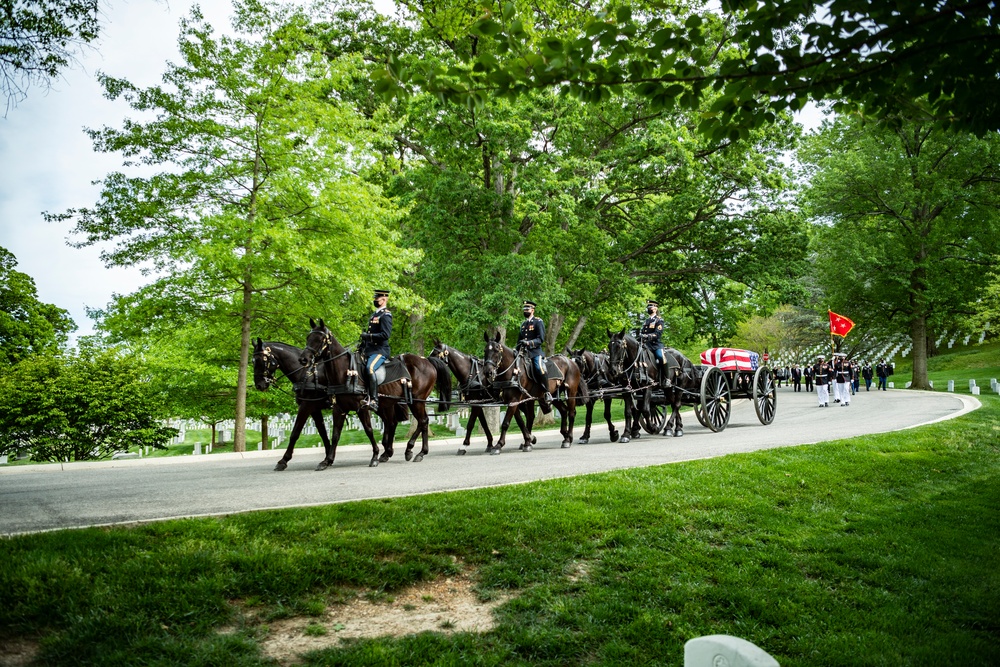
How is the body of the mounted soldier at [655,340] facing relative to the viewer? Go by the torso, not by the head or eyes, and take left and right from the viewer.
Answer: facing the viewer and to the left of the viewer

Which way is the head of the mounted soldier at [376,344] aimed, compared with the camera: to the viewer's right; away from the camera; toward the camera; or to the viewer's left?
to the viewer's left

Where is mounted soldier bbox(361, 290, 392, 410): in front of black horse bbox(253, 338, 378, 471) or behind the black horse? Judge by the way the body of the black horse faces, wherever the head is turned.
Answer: behind

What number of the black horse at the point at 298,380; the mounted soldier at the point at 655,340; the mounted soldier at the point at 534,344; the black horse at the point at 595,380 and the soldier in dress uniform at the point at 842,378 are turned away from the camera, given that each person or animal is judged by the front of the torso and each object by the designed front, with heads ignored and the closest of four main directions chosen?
0

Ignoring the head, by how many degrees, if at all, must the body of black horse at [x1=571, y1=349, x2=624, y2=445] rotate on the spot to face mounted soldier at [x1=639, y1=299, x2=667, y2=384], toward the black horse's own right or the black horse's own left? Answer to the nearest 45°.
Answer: approximately 135° to the black horse's own left

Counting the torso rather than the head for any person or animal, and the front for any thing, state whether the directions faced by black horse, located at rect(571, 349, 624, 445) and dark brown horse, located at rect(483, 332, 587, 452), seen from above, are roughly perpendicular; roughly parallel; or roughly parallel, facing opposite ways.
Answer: roughly parallel

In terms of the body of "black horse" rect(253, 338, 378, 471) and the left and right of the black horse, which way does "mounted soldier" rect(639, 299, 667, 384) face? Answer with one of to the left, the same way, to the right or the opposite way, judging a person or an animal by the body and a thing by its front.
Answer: the same way

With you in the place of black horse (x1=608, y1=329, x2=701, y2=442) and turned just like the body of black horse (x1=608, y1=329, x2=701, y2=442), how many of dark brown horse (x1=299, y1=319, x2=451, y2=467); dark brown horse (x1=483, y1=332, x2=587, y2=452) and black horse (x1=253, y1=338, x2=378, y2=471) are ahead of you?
3

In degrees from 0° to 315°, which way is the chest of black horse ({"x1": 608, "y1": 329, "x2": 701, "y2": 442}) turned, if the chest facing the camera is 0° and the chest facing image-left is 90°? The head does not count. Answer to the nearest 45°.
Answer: approximately 45°

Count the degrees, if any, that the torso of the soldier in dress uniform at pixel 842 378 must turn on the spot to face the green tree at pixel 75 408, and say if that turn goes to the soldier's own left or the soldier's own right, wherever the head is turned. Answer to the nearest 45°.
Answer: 0° — they already face it

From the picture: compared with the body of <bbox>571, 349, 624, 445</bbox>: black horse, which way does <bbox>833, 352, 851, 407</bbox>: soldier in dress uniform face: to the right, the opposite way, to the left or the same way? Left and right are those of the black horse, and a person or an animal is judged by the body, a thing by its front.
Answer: the same way

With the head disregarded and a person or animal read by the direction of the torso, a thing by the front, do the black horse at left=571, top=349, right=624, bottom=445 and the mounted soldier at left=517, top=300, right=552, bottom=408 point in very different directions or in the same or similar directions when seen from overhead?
same or similar directions

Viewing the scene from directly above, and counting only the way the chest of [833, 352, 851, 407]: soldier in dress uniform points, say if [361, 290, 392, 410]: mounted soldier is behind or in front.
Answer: in front

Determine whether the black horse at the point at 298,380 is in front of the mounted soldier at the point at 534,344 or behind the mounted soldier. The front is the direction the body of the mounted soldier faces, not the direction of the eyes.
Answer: in front

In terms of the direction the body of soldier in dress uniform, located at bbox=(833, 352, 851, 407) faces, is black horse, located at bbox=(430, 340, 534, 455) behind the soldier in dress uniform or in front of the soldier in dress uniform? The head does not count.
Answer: in front

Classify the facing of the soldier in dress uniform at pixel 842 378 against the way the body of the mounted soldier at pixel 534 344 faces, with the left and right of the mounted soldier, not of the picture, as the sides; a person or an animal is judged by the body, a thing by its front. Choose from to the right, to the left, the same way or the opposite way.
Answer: the same way

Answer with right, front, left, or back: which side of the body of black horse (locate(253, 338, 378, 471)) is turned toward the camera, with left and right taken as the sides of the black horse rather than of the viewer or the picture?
left

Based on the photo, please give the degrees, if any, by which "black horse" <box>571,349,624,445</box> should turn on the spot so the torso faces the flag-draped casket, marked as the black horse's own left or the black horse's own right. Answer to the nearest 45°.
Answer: approximately 180°

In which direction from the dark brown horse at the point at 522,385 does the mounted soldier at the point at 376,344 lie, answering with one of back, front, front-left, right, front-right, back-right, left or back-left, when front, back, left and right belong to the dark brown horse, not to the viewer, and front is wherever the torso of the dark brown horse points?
front

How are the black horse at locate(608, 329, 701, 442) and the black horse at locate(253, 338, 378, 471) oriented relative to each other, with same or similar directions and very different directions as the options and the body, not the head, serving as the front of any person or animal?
same or similar directions

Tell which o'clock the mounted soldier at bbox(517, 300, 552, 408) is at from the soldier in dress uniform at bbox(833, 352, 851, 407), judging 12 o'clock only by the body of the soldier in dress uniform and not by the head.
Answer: The mounted soldier is roughly at 1 o'clock from the soldier in dress uniform.

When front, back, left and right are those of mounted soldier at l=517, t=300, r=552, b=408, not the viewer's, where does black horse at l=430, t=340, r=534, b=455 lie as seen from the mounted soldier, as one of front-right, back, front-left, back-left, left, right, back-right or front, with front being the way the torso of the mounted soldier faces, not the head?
front
